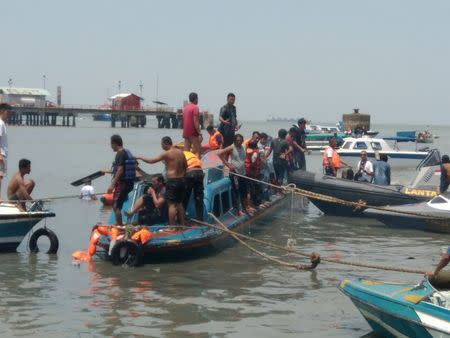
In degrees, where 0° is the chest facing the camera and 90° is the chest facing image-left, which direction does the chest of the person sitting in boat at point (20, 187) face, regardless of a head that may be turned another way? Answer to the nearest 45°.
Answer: approximately 270°

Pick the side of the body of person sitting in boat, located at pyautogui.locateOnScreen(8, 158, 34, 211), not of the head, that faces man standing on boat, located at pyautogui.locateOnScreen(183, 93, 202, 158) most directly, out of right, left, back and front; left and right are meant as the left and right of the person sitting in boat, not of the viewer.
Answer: front

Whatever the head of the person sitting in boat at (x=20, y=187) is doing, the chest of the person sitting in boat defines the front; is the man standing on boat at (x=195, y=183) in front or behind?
in front

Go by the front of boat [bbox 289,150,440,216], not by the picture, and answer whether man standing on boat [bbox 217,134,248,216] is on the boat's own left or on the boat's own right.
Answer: on the boat's own left

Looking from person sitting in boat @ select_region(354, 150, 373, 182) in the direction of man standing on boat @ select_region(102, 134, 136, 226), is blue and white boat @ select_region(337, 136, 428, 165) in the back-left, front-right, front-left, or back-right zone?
back-right

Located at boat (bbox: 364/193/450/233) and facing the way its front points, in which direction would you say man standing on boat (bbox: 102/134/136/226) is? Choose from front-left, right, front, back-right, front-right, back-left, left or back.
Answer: front-left

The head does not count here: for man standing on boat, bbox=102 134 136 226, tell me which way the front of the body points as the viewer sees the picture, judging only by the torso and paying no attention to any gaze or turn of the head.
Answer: to the viewer's left

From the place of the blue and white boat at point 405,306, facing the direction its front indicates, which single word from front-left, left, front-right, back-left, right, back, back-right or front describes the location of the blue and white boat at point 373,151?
right
